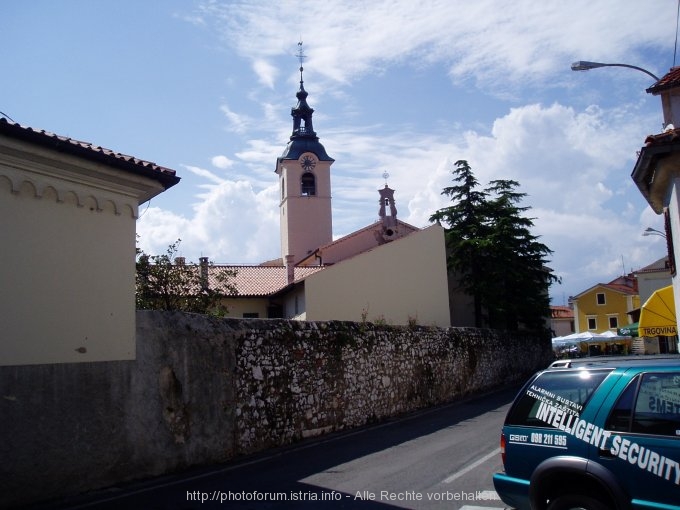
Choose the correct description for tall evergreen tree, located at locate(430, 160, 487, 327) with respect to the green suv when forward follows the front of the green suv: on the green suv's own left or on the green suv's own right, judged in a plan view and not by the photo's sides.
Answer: on the green suv's own left

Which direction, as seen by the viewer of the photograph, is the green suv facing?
facing to the right of the viewer

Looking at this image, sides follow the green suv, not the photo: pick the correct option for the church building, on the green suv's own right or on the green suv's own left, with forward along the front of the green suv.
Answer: on the green suv's own left

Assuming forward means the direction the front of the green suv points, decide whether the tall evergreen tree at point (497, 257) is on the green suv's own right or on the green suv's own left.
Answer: on the green suv's own left
